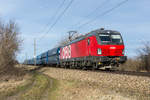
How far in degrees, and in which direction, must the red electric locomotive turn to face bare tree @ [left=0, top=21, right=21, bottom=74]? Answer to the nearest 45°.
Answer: approximately 135° to its right

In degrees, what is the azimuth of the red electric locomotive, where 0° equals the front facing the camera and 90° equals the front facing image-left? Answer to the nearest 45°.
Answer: approximately 315°
